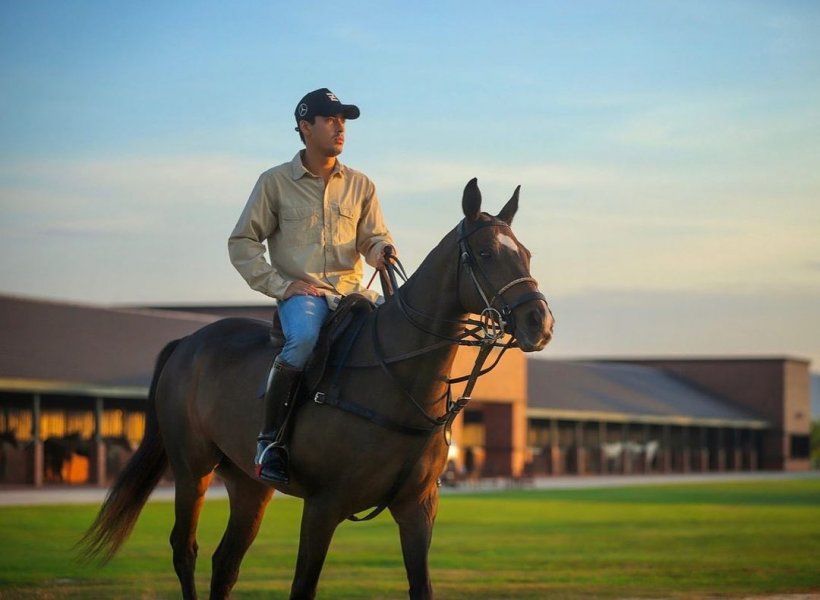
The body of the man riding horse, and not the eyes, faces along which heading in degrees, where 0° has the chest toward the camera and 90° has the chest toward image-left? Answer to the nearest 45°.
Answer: approximately 315°
